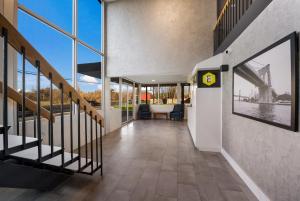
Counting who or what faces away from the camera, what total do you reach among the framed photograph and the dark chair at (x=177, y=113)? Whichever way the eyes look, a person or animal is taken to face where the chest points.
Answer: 0

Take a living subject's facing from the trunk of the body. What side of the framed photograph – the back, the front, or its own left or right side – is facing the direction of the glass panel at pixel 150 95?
right

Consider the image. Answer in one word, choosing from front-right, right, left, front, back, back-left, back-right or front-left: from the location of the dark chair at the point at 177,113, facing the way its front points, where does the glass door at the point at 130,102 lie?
front-right

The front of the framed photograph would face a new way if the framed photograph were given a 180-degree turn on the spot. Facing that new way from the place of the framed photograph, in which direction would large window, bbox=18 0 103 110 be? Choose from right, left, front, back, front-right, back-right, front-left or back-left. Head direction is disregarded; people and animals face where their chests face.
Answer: back-left

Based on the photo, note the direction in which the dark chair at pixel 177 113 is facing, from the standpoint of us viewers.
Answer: facing the viewer and to the left of the viewer

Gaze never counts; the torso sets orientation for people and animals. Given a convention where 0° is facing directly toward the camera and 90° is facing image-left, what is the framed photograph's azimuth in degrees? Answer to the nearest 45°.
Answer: approximately 45°

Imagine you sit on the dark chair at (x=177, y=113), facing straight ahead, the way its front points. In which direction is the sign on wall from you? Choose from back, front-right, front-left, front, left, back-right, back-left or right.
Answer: front-left

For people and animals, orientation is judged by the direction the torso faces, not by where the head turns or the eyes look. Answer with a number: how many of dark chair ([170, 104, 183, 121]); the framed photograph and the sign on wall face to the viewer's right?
0

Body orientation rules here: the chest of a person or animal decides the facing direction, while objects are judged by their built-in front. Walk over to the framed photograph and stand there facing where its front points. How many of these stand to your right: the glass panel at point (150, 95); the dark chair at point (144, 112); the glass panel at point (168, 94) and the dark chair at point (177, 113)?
4
